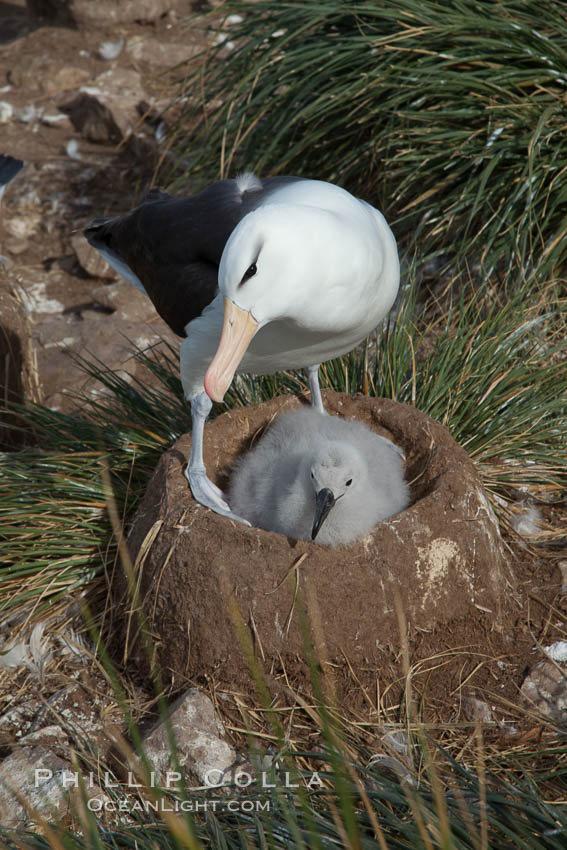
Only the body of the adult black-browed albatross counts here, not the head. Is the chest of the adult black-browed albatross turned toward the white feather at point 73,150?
no

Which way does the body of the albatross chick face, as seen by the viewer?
toward the camera

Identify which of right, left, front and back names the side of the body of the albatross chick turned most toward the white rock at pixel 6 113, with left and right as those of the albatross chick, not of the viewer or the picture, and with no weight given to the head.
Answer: back

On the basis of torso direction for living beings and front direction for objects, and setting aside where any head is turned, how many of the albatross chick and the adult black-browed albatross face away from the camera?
0

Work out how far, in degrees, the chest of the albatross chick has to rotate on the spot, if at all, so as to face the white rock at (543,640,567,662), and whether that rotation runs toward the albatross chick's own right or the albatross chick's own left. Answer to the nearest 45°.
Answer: approximately 45° to the albatross chick's own left

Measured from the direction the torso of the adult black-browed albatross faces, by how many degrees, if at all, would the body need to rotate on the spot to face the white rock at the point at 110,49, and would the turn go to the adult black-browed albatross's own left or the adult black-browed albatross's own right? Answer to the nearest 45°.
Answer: approximately 135° to the adult black-browed albatross's own left

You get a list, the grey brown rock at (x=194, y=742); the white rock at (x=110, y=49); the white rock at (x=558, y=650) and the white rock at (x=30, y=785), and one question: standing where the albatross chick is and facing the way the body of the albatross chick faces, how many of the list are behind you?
1

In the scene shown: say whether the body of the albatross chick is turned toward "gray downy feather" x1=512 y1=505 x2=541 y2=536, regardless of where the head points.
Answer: no

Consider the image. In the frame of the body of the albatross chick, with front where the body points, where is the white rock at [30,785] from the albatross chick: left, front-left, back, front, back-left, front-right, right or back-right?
front-right

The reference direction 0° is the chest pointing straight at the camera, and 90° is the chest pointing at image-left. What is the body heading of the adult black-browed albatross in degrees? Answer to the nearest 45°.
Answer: approximately 315°
